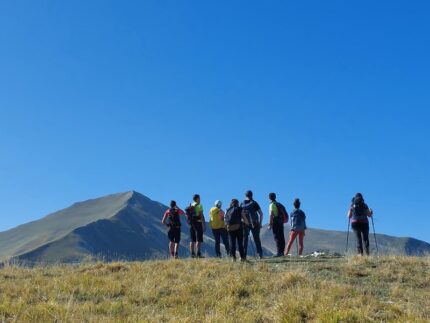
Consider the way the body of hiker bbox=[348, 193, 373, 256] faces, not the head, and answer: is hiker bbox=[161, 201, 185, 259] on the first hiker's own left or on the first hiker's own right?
on the first hiker's own left

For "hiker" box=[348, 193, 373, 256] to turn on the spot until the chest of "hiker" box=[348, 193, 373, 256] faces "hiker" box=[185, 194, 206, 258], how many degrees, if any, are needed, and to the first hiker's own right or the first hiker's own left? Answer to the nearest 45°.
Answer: approximately 90° to the first hiker's own left

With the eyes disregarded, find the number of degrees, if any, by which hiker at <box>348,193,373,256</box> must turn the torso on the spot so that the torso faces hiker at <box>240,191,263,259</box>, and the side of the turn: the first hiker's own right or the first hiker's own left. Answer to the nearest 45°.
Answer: approximately 90° to the first hiker's own left

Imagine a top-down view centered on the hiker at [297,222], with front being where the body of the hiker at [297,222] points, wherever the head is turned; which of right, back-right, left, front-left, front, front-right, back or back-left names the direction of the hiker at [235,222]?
back-left

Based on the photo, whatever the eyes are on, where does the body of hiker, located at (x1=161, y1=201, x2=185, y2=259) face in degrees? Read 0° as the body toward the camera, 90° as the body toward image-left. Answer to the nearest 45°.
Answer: approximately 180°

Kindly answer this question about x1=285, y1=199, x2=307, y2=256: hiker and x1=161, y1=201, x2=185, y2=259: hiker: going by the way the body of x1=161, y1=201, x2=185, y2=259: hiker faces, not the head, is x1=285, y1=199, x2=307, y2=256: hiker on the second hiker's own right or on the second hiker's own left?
on the second hiker's own right

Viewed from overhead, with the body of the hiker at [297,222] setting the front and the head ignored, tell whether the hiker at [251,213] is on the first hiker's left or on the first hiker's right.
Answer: on the first hiker's left

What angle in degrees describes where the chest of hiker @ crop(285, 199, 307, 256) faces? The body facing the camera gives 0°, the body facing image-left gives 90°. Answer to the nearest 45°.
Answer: approximately 180°

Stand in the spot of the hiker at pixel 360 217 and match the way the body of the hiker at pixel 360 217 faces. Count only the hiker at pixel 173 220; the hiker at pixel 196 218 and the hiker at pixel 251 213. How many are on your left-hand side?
3

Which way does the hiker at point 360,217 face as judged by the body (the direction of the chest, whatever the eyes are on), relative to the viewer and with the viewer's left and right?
facing away from the viewer
